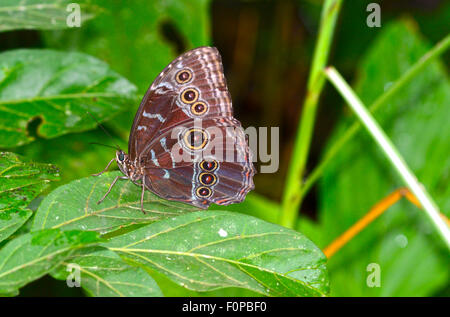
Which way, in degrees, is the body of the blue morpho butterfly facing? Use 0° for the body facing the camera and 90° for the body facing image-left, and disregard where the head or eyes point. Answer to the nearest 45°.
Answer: approximately 90°

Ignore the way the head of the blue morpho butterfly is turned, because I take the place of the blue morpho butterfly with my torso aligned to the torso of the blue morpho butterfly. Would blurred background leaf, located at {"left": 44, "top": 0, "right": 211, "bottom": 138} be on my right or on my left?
on my right

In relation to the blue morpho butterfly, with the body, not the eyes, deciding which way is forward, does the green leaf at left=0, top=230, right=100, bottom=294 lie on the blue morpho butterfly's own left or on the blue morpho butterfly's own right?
on the blue morpho butterfly's own left

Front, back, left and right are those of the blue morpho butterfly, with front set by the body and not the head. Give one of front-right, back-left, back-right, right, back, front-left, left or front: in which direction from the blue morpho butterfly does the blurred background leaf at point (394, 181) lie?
back-right
